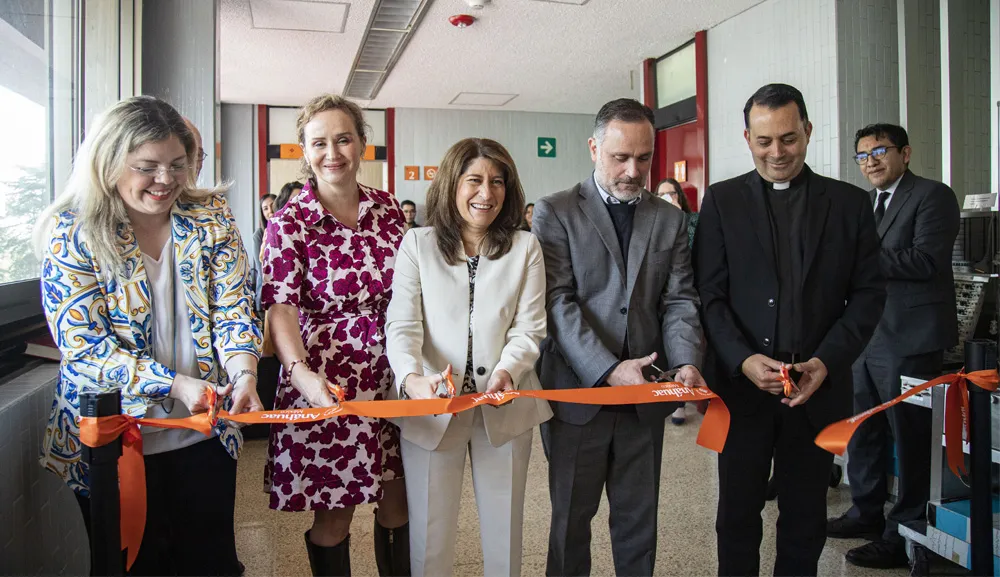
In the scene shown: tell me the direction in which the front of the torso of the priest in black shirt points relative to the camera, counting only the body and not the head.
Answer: toward the camera

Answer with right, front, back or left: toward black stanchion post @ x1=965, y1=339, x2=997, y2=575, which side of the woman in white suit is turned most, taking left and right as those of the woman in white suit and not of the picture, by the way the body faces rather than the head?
left

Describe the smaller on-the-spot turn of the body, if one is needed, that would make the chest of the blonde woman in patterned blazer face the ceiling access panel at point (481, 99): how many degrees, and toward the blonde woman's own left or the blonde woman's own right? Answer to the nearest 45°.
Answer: approximately 90° to the blonde woman's own left

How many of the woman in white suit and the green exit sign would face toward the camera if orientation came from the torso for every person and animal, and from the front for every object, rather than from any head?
2

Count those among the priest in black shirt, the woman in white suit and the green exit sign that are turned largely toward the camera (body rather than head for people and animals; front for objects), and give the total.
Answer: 3

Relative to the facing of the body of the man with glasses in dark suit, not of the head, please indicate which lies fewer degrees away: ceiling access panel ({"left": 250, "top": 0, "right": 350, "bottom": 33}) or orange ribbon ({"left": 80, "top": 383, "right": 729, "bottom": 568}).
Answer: the orange ribbon

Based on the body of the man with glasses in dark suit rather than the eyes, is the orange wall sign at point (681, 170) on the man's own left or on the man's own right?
on the man's own right

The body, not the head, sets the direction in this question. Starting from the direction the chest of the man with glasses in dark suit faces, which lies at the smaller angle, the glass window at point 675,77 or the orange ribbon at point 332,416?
the orange ribbon

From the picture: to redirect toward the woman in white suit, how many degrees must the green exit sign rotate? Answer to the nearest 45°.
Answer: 0° — it already faces them

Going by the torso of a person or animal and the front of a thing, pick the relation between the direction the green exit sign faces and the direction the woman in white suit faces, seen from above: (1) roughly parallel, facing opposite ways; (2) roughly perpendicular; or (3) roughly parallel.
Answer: roughly parallel

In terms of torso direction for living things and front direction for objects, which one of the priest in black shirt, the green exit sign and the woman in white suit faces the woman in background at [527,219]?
the green exit sign

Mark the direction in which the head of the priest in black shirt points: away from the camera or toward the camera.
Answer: toward the camera

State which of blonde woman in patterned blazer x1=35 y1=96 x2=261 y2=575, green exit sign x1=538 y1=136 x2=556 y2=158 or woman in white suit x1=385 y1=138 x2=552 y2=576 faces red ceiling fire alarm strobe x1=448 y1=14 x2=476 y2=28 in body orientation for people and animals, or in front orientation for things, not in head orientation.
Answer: the green exit sign

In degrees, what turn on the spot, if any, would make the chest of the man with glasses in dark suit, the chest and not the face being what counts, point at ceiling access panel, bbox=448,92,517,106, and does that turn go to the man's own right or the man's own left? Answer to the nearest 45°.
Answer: approximately 90° to the man's own right
